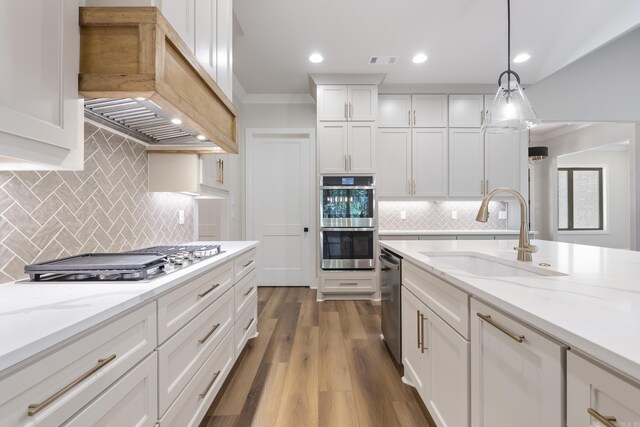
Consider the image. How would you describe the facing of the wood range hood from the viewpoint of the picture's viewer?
facing to the right of the viewer

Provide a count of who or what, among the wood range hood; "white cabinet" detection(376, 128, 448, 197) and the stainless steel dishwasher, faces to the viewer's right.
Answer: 1

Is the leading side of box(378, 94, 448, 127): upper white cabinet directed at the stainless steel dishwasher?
yes

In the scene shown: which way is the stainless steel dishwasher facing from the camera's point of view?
to the viewer's left

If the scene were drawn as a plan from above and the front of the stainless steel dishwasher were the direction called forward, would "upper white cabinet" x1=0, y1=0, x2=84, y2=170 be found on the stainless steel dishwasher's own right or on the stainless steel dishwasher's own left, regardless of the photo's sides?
on the stainless steel dishwasher's own left

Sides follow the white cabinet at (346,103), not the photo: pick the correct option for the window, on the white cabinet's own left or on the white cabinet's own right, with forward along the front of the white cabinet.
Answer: on the white cabinet's own left

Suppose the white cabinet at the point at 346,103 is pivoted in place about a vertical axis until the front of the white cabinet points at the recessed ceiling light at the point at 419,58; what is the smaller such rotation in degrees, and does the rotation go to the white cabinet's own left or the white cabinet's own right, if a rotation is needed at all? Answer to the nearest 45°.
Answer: approximately 45° to the white cabinet's own left

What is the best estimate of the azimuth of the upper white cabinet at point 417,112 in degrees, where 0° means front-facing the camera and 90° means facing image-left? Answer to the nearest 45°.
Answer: approximately 0°

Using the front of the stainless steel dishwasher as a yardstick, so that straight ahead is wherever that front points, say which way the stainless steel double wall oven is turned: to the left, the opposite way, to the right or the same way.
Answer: to the left
